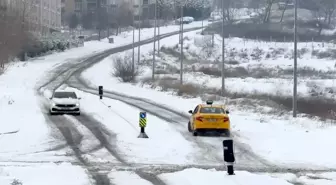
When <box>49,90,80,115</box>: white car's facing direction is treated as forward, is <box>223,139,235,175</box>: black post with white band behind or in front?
in front

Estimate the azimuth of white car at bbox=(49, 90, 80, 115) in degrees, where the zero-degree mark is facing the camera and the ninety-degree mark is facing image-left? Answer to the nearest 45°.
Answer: approximately 0°

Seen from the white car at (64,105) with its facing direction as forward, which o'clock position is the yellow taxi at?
The yellow taxi is roughly at 11 o'clock from the white car.

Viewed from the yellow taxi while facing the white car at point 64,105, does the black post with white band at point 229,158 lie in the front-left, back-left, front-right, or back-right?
back-left
